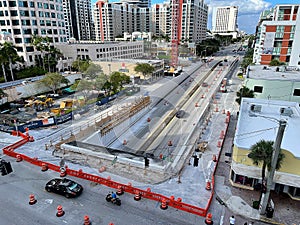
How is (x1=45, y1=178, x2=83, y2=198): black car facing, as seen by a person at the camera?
facing away from the viewer and to the left of the viewer

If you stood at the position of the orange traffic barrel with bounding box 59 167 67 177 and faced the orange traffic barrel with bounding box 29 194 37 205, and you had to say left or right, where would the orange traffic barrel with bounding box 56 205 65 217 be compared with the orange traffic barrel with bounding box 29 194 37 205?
left

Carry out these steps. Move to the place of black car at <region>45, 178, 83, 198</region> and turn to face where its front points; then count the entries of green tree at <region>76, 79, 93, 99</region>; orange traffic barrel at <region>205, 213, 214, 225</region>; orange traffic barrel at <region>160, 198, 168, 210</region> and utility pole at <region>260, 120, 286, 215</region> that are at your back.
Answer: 3

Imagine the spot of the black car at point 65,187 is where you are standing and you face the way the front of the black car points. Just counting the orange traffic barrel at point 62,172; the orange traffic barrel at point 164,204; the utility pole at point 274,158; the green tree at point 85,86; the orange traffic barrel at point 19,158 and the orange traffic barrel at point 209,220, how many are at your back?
3

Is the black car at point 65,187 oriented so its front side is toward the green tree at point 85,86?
no

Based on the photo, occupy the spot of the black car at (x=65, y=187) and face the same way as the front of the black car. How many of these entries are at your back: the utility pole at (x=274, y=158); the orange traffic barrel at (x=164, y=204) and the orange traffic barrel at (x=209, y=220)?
3

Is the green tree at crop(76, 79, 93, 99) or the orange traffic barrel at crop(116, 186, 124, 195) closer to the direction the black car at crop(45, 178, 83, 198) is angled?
the green tree

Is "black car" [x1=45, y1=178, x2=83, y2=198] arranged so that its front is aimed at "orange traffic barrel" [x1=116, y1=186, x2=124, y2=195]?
no
